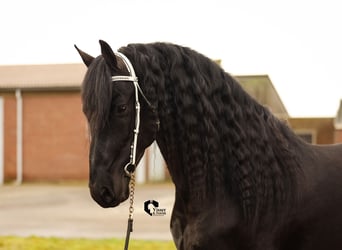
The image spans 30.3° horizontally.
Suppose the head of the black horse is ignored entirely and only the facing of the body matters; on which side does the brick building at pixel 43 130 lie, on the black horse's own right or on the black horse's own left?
on the black horse's own right

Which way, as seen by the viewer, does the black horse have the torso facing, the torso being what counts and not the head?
to the viewer's left
